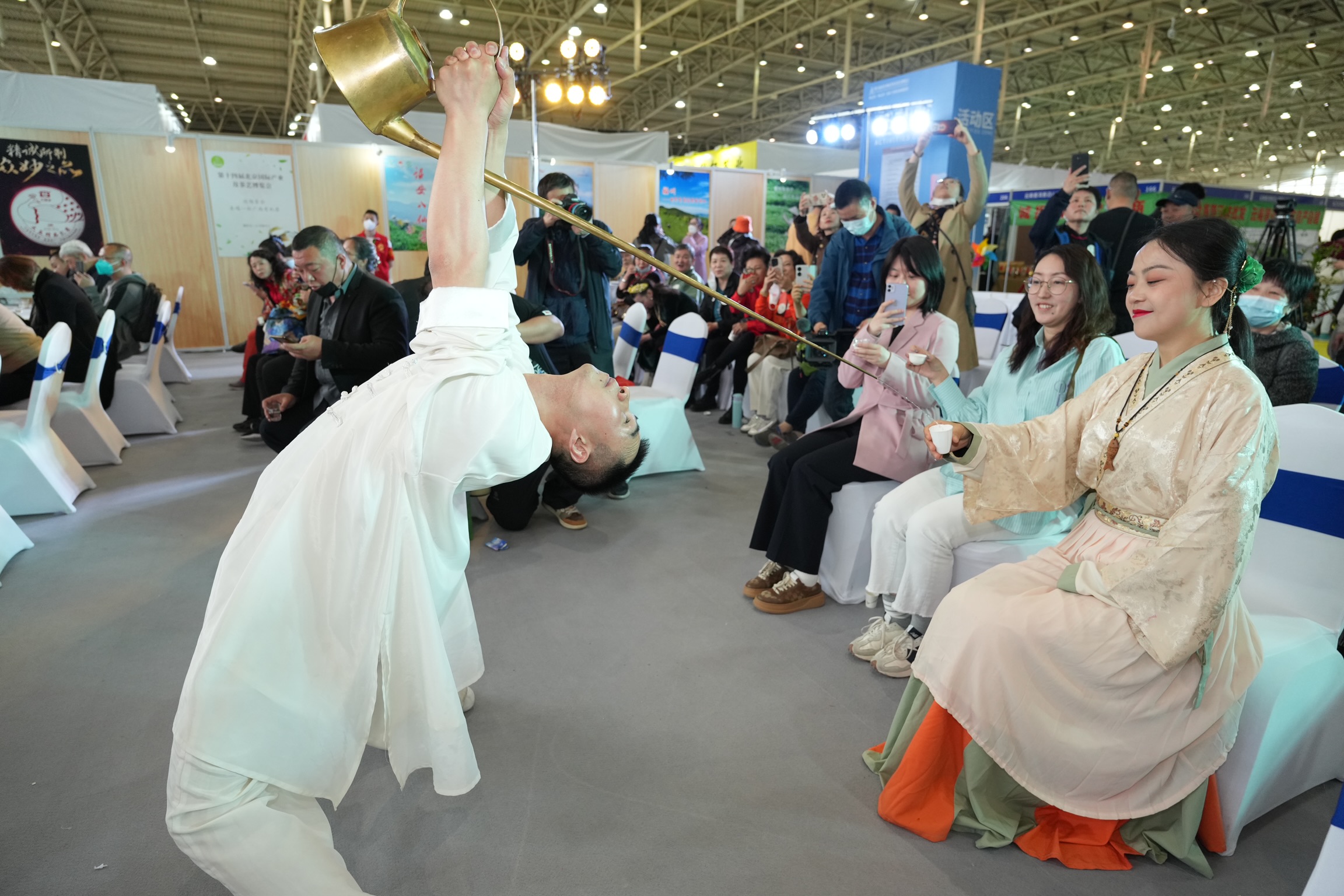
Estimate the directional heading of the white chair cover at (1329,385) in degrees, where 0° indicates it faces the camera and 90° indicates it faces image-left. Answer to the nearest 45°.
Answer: approximately 45°

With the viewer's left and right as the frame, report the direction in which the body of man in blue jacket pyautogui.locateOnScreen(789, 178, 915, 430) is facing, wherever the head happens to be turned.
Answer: facing the viewer

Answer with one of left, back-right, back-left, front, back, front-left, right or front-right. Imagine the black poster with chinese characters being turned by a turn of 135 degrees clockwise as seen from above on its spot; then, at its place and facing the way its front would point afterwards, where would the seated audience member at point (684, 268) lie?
back

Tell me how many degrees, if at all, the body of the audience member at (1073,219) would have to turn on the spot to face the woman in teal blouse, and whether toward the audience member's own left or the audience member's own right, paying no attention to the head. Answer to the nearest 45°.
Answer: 0° — they already face them

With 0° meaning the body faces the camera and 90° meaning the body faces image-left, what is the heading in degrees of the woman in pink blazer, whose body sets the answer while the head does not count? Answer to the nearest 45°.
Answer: approximately 45°

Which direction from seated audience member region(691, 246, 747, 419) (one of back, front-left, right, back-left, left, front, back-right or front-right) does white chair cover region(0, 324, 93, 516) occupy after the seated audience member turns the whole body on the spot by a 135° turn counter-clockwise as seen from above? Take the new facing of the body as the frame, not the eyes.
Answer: back-right

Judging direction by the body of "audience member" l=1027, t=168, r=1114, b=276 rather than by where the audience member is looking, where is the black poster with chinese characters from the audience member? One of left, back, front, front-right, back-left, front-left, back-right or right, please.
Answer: right

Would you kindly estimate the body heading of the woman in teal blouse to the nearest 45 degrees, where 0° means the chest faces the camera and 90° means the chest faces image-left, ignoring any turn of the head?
approximately 45°

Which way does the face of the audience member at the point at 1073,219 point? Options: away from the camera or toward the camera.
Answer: toward the camera

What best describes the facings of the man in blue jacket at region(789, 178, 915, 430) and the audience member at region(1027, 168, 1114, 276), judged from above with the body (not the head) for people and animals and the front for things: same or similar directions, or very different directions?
same or similar directions

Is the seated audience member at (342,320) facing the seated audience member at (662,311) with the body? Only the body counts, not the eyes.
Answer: no

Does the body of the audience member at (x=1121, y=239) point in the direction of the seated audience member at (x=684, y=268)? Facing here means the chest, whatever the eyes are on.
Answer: no

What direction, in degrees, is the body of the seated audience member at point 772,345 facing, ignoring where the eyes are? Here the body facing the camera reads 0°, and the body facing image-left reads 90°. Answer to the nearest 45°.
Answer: approximately 45°

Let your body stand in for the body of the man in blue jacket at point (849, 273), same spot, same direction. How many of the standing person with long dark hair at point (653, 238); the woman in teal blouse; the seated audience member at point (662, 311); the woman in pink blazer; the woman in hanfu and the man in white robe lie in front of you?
4

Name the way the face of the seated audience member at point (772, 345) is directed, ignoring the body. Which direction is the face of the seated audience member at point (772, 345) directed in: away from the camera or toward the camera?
toward the camera

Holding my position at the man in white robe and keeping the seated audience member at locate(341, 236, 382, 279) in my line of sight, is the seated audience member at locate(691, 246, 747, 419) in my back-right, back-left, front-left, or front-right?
front-right

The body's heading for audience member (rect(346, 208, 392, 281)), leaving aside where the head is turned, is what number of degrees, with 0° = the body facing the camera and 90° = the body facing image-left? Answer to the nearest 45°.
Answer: approximately 0°
